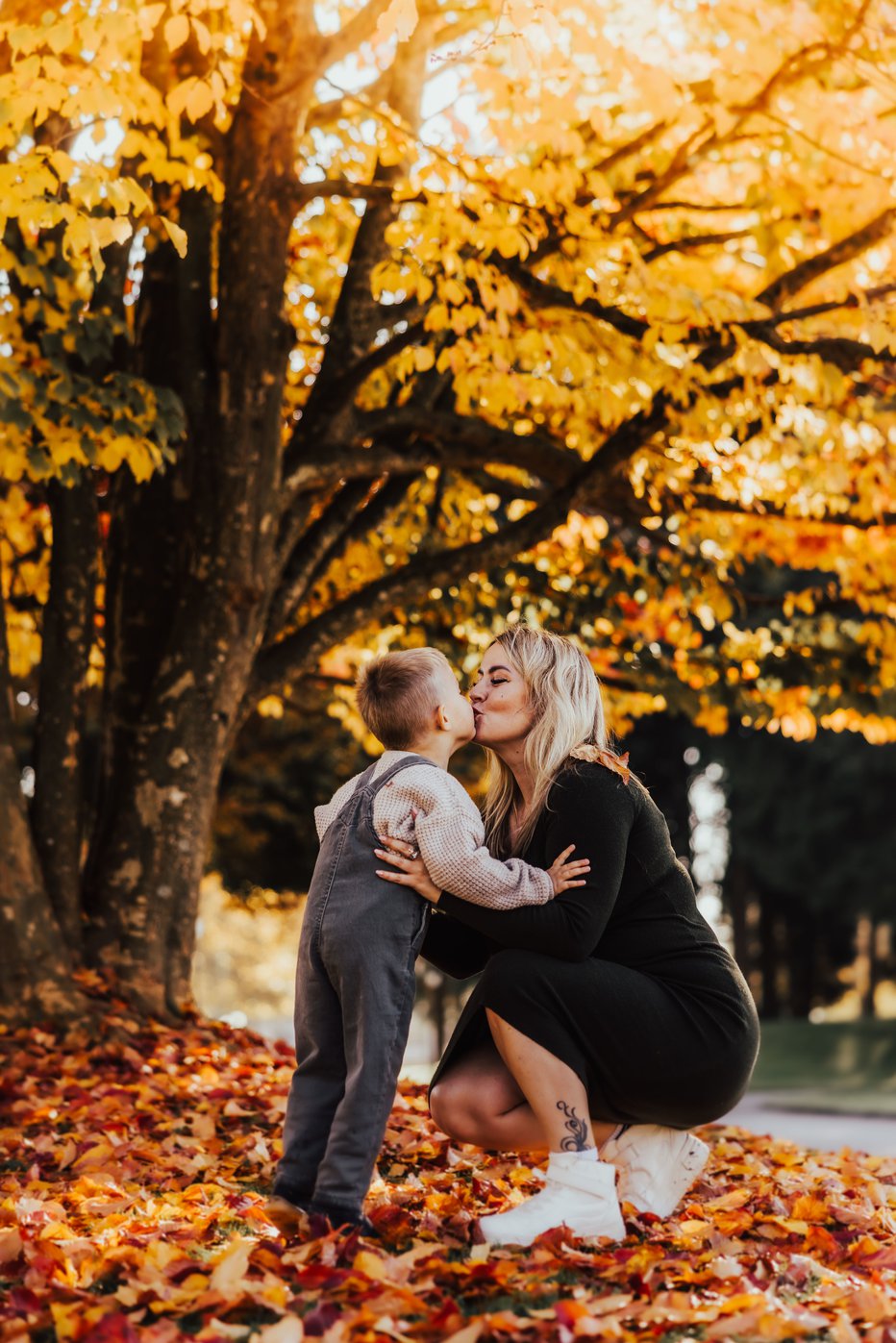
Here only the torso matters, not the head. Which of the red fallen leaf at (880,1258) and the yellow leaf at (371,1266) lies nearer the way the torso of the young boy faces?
the red fallen leaf

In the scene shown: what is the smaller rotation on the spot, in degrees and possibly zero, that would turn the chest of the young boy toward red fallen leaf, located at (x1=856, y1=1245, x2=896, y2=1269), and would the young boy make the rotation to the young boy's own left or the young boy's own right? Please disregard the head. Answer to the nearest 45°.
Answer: approximately 45° to the young boy's own right

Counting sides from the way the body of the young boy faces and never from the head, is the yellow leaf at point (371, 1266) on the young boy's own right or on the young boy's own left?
on the young boy's own right

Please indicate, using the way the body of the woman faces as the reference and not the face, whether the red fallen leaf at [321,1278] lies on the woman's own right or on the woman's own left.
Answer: on the woman's own left

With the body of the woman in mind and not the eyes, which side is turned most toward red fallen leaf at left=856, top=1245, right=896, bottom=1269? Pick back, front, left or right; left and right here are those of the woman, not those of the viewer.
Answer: back

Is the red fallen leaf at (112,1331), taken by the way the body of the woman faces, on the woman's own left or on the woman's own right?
on the woman's own left

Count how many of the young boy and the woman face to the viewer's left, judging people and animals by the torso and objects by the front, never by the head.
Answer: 1

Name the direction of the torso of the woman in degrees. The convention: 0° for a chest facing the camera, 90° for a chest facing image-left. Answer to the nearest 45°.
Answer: approximately 90°

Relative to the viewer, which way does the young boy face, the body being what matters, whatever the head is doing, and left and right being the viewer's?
facing away from the viewer and to the right of the viewer

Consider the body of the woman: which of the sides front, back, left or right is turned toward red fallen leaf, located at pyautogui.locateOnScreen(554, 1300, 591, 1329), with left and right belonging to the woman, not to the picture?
left

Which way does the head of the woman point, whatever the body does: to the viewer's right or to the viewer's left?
to the viewer's left

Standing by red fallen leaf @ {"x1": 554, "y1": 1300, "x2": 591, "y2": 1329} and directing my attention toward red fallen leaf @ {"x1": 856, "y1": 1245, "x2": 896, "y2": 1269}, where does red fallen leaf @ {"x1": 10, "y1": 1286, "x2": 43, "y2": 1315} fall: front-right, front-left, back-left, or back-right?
back-left
